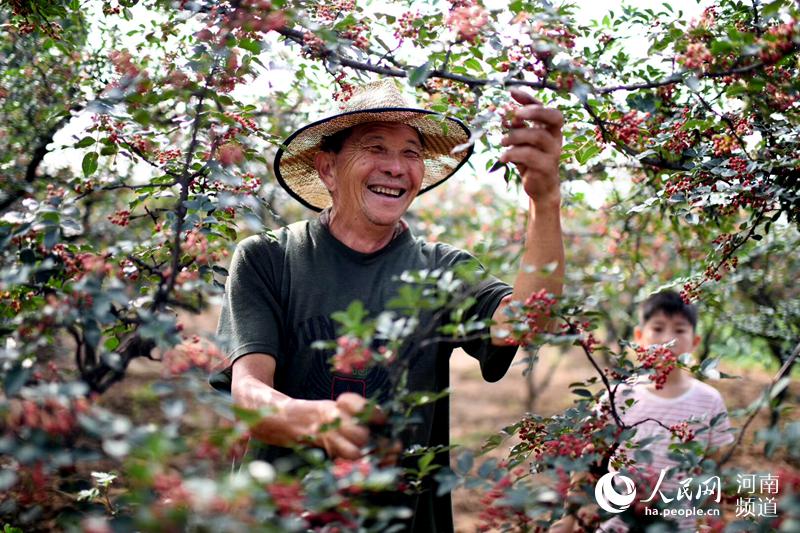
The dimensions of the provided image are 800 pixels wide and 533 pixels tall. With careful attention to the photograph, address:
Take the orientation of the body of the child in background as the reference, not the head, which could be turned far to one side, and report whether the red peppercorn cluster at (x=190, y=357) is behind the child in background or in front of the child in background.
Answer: in front

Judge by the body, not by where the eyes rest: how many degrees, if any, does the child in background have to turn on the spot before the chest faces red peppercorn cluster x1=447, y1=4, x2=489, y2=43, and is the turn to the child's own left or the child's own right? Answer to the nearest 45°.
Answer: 0° — they already face it

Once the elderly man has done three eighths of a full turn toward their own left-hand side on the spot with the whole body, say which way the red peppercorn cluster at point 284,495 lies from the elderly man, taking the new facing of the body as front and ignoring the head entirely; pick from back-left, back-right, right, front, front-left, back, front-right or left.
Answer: back

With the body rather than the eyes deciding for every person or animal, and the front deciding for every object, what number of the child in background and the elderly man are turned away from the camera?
0

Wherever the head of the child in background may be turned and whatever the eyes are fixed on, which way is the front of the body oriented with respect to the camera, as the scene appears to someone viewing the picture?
toward the camera

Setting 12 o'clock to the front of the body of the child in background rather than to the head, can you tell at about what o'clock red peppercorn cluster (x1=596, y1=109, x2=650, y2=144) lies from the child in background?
The red peppercorn cluster is roughly at 12 o'clock from the child in background.

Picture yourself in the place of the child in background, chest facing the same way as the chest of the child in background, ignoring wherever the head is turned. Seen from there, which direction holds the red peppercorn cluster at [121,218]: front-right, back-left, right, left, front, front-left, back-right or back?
front-right

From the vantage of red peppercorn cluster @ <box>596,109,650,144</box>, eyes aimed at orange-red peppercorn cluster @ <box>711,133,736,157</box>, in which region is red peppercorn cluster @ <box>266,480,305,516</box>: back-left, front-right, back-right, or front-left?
back-right
